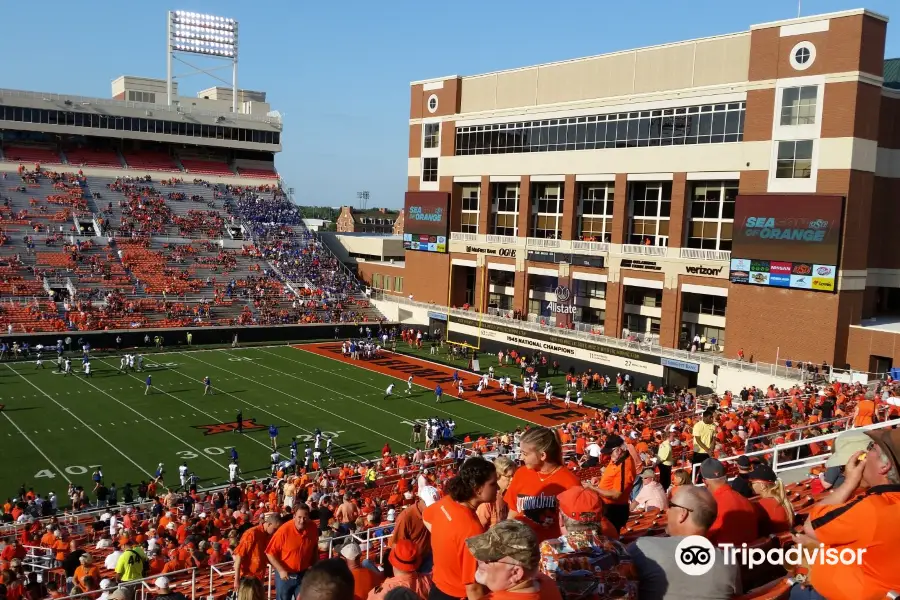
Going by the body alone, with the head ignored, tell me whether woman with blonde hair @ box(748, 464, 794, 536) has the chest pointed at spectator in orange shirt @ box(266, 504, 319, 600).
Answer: no

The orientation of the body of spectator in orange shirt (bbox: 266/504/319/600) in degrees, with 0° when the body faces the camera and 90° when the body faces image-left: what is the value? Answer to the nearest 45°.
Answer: approximately 0°

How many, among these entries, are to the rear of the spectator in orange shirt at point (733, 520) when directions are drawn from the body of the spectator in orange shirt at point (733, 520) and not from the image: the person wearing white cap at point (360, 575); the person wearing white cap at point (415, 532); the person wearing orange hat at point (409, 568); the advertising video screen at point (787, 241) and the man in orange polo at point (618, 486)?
0

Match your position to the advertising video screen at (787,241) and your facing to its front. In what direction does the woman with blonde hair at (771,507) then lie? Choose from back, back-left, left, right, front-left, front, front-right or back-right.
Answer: front-left

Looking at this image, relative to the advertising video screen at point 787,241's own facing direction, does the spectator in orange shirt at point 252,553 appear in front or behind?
in front

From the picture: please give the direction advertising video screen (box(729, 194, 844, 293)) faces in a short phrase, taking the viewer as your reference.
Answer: facing the viewer and to the left of the viewer

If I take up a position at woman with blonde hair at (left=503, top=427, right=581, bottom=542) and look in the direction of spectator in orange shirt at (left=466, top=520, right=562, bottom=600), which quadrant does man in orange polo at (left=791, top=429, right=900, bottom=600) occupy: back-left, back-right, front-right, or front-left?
front-left

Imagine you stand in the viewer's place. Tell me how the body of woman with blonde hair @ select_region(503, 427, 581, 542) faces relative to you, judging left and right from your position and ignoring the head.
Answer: facing the viewer

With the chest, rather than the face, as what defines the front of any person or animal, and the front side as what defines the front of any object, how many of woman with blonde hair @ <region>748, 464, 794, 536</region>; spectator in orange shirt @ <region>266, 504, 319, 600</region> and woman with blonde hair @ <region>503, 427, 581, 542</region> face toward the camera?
2

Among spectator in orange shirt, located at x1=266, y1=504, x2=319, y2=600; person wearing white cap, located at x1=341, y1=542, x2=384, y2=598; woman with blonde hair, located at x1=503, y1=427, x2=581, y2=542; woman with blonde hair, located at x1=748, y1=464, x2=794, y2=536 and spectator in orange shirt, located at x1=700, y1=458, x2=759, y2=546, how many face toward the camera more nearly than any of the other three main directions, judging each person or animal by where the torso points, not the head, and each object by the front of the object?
2

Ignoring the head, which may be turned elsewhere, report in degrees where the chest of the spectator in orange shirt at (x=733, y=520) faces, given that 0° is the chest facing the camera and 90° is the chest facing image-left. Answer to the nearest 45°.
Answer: approximately 135°

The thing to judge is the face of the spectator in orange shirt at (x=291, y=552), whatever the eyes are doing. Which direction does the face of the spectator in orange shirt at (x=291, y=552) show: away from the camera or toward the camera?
toward the camera

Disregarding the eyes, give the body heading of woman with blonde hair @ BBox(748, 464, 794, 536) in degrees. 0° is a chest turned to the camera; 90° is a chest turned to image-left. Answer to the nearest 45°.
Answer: approximately 135°

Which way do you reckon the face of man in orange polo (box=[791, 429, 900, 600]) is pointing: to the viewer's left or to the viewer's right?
to the viewer's left

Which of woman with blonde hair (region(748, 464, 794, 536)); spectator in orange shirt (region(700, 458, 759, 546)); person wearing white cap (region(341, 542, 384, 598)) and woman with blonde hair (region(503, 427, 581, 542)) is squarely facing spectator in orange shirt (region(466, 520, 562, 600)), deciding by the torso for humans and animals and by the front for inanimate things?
woman with blonde hair (region(503, 427, 581, 542))

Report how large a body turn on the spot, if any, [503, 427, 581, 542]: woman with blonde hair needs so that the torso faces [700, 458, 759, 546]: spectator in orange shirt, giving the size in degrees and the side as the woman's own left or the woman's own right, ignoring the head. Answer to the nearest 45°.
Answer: approximately 90° to the woman's own left

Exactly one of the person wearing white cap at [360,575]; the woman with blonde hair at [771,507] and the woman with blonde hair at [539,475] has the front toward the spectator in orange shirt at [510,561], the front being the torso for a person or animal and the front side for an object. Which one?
the woman with blonde hair at [539,475]

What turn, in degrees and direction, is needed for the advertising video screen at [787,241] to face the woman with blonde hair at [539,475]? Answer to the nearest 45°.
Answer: approximately 45° to its left

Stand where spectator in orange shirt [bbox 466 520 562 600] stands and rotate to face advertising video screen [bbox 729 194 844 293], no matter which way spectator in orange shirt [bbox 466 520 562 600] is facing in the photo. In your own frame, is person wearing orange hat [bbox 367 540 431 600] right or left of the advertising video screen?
left

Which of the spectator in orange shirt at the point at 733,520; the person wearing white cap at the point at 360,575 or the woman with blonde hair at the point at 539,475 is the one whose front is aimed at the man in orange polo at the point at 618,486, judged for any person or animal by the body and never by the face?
the spectator in orange shirt
